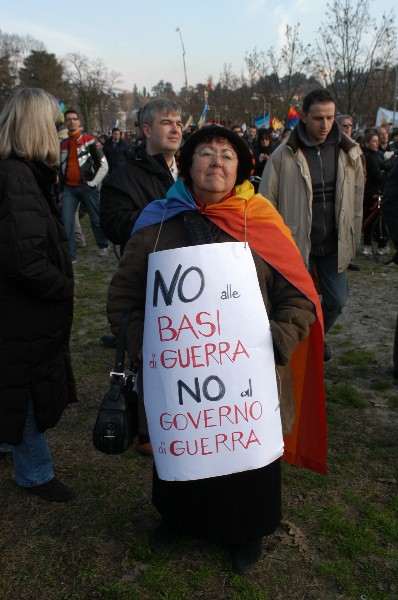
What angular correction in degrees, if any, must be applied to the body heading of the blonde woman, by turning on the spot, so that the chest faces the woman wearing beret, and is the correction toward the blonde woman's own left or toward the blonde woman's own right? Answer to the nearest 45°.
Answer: approximately 45° to the blonde woman's own right

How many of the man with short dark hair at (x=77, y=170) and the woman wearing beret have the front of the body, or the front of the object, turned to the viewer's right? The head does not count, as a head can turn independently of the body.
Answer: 0

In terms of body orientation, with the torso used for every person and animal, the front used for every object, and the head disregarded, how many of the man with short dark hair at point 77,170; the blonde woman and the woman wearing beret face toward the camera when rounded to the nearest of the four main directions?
2

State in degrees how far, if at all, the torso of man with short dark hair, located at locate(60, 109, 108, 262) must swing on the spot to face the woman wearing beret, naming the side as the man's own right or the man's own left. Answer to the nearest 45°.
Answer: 0° — they already face them

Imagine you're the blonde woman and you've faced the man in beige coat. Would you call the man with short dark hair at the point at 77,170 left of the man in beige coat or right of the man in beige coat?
left

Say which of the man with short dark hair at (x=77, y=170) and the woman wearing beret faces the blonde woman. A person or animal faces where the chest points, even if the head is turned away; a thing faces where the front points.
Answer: the man with short dark hair

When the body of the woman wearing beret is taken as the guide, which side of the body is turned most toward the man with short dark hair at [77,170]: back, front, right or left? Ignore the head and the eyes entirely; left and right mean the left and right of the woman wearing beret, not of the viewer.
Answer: back

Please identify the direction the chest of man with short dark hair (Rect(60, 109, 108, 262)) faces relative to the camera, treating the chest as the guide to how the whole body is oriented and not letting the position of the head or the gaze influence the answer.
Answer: toward the camera

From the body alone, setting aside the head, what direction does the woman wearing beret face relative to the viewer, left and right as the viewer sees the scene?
facing the viewer
